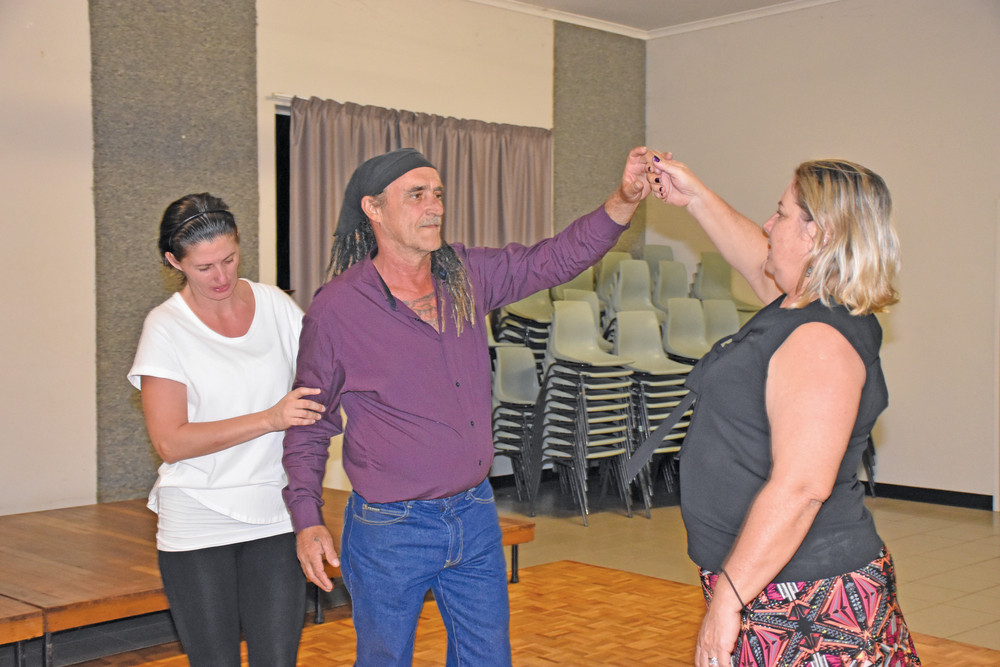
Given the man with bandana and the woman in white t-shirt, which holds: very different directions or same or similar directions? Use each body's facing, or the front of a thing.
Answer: same or similar directions

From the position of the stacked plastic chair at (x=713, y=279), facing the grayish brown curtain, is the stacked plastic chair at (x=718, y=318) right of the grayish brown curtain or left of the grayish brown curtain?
left

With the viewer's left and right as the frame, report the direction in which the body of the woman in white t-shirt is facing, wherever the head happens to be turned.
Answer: facing the viewer and to the right of the viewer

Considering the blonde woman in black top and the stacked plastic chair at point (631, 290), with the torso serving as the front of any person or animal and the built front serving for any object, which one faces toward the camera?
the stacked plastic chair

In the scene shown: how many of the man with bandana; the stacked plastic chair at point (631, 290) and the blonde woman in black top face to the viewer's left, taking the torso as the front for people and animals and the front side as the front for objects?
1

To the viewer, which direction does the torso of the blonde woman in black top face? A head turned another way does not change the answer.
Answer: to the viewer's left

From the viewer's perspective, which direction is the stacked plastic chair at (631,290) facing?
toward the camera

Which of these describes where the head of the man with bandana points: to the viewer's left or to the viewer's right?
to the viewer's right

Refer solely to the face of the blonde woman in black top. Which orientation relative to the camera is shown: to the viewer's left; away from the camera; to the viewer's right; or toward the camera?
to the viewer's left

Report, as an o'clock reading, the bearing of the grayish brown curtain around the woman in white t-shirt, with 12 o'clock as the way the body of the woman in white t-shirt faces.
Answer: The grayish brown curtain is roughly at 8 o'clock from the woman in white t-shirt.

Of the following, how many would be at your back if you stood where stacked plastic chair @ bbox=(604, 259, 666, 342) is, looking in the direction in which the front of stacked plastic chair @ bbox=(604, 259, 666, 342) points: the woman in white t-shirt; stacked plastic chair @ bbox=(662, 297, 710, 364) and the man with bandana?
0

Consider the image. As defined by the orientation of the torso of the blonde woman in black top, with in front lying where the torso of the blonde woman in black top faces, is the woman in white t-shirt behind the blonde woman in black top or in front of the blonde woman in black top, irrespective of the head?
in front

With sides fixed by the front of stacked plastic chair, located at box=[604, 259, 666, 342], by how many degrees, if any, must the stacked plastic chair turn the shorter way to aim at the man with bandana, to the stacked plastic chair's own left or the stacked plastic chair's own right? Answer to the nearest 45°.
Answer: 0° — it already faces them

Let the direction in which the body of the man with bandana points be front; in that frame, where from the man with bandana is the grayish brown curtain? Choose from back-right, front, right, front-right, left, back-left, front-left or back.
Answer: back-left

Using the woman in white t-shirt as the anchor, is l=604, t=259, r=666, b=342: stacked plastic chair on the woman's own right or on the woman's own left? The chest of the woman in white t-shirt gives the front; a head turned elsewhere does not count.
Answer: on the woman's own left

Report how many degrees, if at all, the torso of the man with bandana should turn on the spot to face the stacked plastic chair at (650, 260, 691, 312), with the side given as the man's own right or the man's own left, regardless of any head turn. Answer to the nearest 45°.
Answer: approximately 135° to the man's own left

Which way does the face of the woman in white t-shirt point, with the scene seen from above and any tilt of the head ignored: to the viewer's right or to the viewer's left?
to the viewer's right

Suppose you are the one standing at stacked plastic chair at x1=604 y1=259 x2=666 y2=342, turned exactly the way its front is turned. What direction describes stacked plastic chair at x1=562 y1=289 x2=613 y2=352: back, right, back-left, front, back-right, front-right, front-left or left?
front-right
